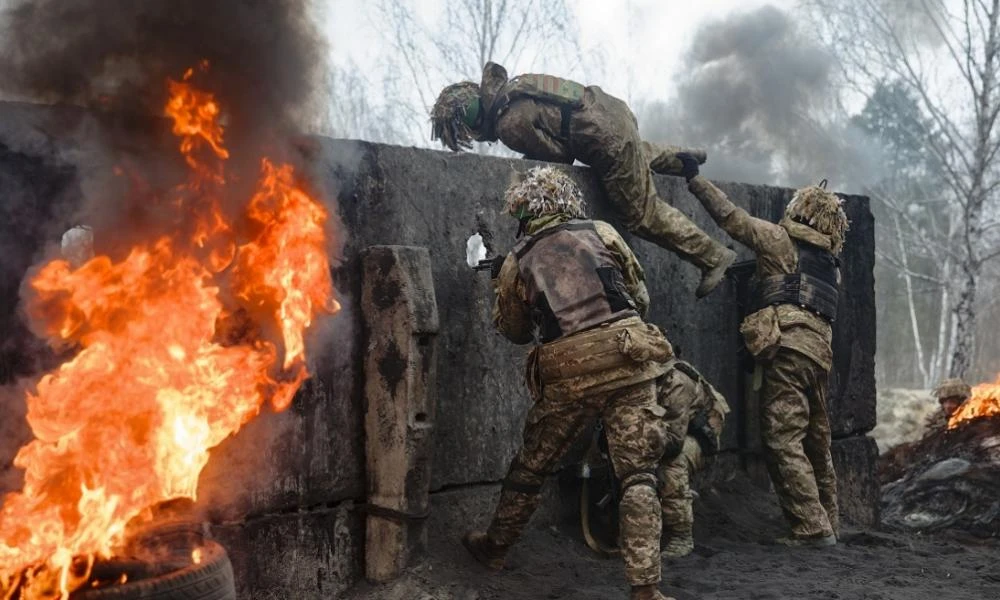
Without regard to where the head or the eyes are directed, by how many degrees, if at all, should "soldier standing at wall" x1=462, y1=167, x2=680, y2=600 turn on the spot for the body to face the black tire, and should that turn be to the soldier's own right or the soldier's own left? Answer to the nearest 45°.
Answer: approximately 90° to the soldier's own left

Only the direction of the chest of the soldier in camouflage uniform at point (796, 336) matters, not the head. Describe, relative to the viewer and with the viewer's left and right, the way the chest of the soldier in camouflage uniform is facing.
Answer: facing away from the viewer and to the left of the viewer

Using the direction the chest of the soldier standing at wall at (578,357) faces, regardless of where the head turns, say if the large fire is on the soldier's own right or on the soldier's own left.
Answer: on the soldier's own left

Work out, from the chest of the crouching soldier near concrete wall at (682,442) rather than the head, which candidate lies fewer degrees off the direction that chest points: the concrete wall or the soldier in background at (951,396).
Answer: the concrete wall

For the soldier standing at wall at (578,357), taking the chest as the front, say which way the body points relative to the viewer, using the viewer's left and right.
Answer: facing away from the viewer and to the left of the viewer
